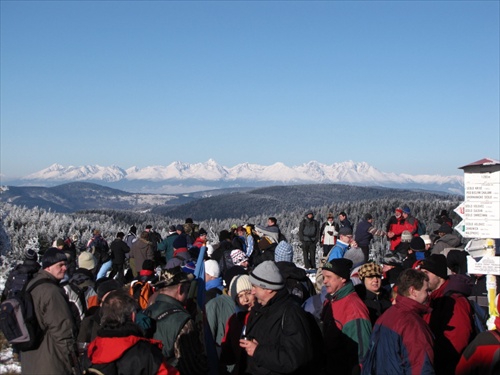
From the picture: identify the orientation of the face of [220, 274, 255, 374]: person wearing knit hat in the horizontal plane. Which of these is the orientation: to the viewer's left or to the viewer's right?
to the viewer's right

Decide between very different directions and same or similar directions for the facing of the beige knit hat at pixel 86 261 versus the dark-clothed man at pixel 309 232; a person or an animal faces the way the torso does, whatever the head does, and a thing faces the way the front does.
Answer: very different directions

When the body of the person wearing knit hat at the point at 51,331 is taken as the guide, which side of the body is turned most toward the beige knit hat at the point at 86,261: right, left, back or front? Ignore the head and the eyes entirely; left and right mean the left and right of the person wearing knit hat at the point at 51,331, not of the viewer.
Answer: left

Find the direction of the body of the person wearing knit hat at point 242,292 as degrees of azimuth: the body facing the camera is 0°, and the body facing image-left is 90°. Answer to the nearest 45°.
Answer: approximately 315°

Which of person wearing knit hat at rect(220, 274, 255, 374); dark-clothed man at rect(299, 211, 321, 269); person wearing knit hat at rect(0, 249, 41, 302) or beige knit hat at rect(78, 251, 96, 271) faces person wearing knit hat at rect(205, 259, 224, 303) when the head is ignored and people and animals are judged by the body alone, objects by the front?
the dark-clothed man

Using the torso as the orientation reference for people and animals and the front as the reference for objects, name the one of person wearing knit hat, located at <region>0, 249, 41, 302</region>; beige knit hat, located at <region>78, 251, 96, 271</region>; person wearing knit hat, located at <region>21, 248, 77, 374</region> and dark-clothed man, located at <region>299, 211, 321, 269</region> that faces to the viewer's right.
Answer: person wearing knit hat, located at <region>21, 248, 77, 374</region>

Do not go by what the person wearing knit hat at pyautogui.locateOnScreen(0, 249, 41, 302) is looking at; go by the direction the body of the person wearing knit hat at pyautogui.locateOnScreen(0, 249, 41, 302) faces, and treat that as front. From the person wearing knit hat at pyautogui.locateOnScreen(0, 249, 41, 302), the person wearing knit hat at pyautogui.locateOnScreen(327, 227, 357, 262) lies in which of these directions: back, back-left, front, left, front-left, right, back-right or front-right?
right

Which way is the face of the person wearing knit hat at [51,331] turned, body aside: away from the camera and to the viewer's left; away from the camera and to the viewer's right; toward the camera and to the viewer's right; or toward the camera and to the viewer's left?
toward the camera and to the viewer's right

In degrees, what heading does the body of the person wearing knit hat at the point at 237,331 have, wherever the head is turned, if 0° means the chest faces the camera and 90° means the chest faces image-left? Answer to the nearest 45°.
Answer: approximately 315°

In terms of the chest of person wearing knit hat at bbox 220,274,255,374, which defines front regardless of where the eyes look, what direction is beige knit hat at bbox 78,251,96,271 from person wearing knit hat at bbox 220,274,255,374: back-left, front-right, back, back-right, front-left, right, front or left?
back

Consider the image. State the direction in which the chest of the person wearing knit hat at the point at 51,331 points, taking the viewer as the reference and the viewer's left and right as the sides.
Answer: facing to the right of the viewer

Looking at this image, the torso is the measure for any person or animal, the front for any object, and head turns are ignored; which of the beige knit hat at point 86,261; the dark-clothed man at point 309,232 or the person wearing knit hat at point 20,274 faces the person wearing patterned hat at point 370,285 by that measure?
the dark-clothed man
